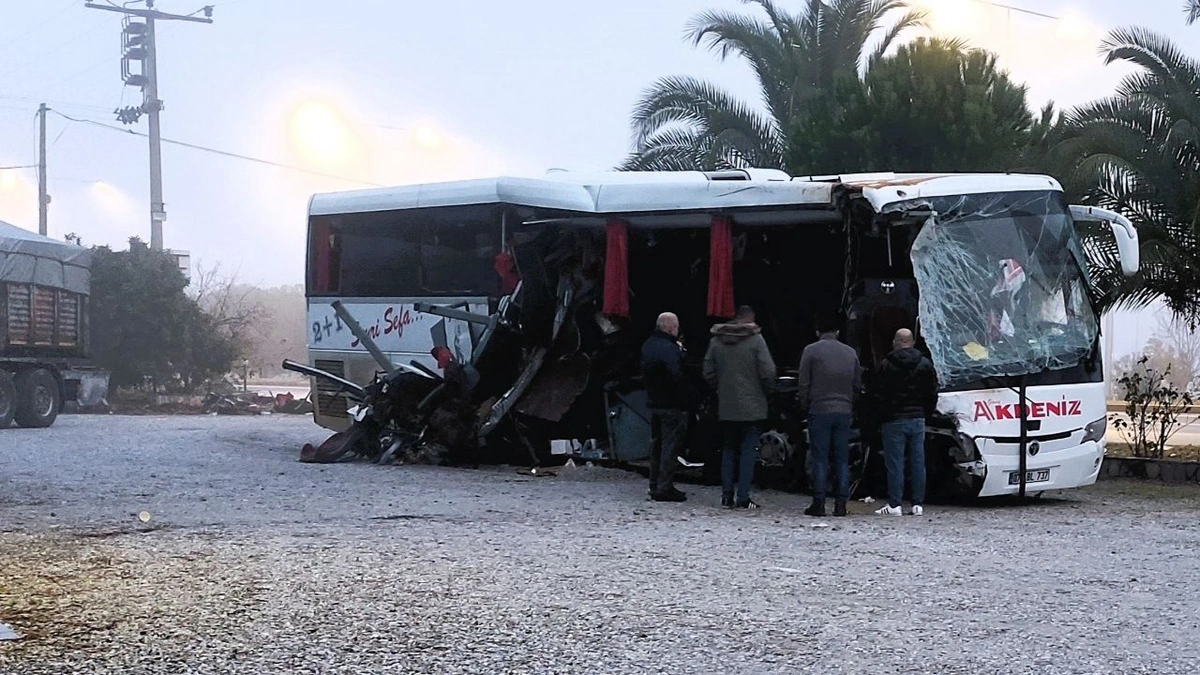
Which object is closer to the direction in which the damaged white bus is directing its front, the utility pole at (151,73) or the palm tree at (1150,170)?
the palm tree

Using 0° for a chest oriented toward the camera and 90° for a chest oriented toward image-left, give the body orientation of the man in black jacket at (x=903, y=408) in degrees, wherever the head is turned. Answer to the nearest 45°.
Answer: approximately 180°

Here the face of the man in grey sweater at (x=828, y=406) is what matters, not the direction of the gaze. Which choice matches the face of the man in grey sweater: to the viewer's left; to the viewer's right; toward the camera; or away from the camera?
away from the camera

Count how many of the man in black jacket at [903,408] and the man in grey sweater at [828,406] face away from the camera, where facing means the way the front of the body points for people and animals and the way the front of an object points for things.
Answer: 2

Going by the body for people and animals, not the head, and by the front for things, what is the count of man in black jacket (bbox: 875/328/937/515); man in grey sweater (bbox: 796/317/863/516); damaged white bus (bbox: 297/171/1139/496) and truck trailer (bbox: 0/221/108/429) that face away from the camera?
2

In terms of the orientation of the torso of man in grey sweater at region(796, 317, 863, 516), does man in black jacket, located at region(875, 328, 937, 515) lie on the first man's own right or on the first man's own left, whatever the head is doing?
on the first man's own right

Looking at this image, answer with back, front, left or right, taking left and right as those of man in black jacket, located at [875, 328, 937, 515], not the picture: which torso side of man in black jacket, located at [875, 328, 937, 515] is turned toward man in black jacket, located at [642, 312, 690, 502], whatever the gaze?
left

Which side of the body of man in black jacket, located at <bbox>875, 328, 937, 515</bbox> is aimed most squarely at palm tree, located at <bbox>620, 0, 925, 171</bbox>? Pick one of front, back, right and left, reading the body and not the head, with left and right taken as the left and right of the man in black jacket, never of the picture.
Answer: front

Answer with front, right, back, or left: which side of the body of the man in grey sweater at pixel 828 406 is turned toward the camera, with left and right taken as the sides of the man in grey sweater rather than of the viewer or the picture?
back

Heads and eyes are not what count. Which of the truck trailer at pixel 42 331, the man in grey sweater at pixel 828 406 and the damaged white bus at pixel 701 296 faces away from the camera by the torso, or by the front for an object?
the man in grey sweater

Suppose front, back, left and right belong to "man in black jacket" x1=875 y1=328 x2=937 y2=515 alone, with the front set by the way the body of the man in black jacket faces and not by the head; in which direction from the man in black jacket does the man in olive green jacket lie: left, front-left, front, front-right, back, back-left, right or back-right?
left

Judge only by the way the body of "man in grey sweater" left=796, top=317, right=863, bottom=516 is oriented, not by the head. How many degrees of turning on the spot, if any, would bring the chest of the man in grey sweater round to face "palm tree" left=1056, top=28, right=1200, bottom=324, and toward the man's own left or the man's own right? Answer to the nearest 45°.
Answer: approximately 45° to the man's own right

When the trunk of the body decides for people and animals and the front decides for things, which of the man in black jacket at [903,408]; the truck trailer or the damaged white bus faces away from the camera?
the man in black jacket

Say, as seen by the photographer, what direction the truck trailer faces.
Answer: facing the viewer and to the left of the viewer
